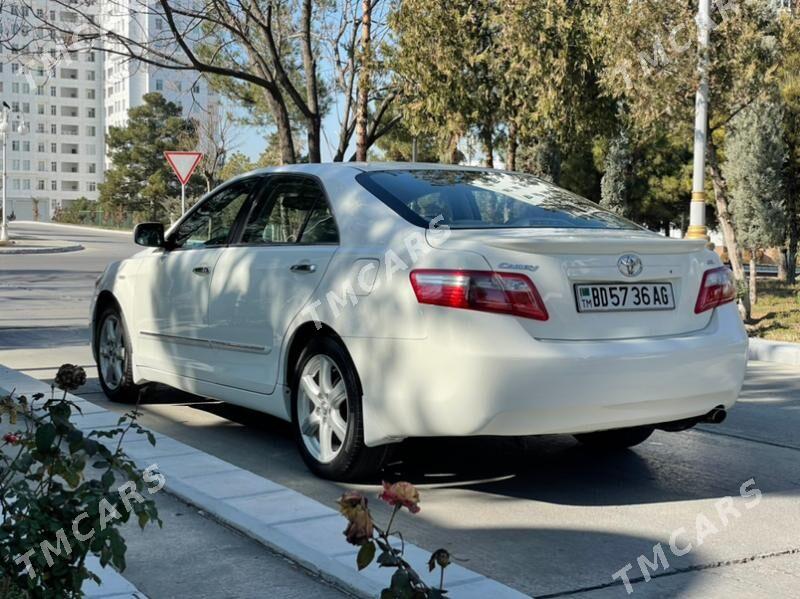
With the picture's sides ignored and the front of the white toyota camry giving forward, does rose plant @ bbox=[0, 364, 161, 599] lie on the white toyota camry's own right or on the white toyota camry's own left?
on the white toyota camry's own left

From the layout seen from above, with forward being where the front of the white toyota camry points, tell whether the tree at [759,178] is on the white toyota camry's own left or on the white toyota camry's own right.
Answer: on the white toyota camry's own right

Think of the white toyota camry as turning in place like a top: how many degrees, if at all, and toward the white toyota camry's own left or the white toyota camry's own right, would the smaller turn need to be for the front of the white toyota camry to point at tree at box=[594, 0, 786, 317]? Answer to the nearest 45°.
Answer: approximately 45° to the white toyota camry's own right

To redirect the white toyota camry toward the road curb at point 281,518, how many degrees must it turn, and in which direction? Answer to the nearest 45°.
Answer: approximately 90° to its left

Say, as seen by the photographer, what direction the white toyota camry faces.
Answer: facing away from the viewer and to the left of the viewer

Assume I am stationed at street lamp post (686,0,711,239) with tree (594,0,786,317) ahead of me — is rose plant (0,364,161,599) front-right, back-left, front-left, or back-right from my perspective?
back-left

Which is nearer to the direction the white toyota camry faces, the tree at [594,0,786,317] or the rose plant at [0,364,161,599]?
the tree

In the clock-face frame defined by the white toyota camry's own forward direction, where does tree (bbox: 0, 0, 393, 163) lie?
The tree is roughly at 1 o'clock from the white toyota camry.

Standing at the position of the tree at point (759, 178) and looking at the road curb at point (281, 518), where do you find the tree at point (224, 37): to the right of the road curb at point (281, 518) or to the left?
right

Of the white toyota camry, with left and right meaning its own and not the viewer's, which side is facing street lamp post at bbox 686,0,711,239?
right

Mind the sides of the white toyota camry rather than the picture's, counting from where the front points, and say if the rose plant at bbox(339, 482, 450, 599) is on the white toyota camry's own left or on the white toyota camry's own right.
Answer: on the white toyota camry's own left
